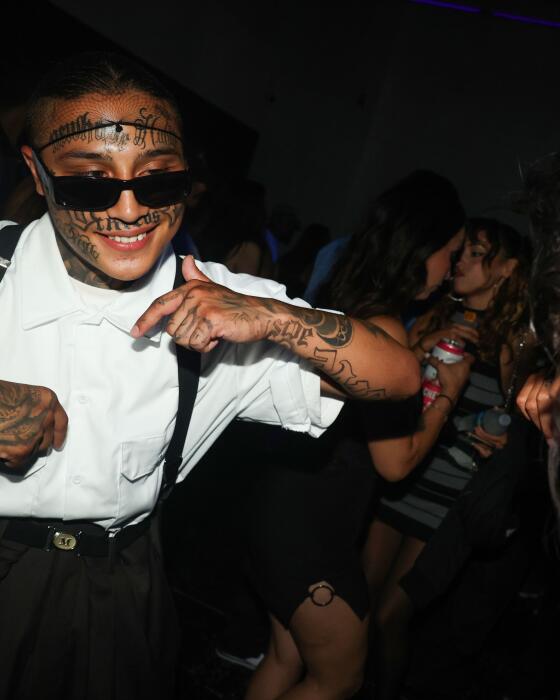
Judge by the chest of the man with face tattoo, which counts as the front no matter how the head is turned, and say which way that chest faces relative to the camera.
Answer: toward the camera
